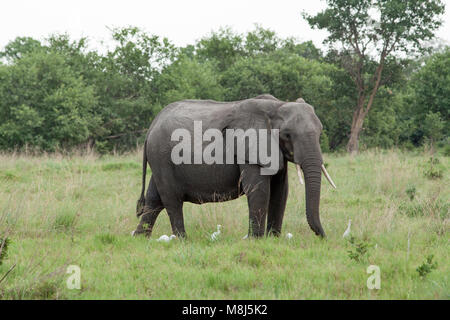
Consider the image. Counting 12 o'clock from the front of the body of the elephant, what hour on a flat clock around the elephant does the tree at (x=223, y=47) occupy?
The tree is roughly at 9 o'clock from the elephant.

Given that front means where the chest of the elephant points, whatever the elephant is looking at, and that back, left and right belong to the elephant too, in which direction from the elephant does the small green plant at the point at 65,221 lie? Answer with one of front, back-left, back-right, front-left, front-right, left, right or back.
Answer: back

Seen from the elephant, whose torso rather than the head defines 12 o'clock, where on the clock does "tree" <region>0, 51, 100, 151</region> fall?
The tree is roughly at 8 o'clock from the elephant.

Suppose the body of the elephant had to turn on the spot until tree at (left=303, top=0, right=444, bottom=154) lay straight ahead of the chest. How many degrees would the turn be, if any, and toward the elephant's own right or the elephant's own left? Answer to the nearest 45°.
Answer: approximately 90° to the elephant's own left

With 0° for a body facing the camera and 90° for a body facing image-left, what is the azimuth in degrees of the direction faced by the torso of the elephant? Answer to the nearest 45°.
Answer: approximately 270°

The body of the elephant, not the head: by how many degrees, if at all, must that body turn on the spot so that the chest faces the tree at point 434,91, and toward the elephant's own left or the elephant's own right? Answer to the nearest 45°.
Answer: approximately 45° to the elephant's own left
